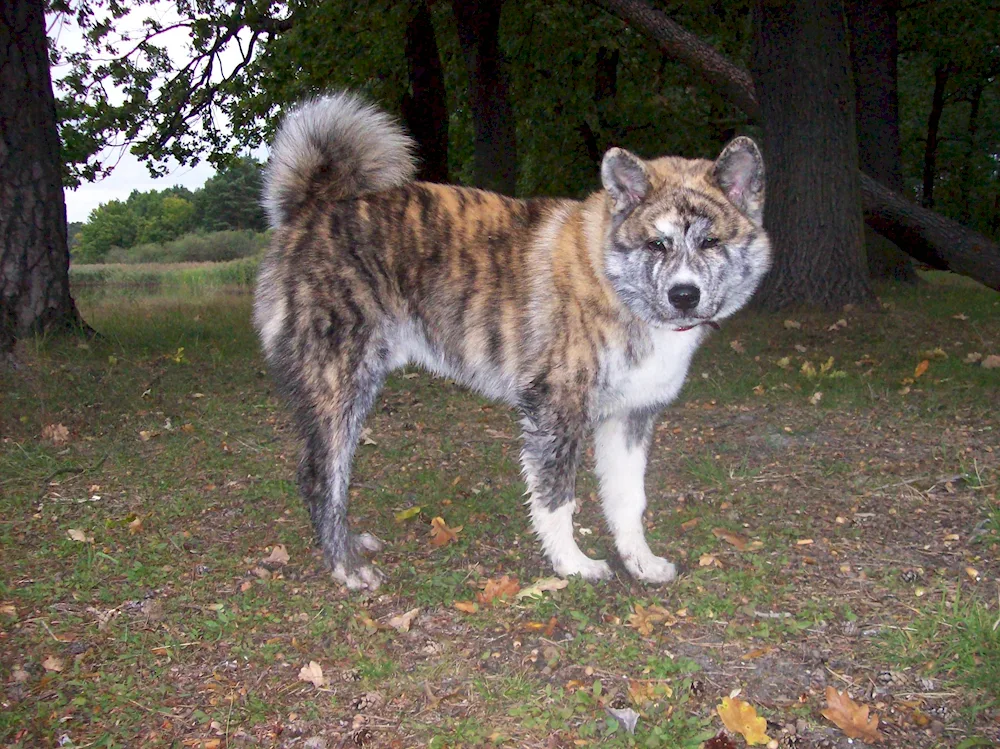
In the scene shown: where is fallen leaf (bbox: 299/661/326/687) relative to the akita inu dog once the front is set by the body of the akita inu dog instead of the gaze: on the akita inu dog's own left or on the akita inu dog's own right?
on the akita inu dog's own right

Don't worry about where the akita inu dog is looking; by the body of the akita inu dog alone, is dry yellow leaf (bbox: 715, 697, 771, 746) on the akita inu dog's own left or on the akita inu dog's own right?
on the akita inu dog's own right

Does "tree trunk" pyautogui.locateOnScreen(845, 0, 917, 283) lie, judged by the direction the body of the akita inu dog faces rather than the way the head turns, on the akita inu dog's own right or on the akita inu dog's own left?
on the akita inu dog's own left

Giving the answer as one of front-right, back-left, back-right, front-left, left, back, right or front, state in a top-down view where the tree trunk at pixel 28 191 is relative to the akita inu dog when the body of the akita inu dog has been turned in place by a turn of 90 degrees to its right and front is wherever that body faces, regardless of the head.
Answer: back-right

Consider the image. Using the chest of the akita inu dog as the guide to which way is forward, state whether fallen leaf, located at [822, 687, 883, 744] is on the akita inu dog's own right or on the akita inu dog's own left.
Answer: on the akita inu dog's own right

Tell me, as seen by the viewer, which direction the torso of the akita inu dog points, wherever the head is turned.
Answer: to the viewer's right

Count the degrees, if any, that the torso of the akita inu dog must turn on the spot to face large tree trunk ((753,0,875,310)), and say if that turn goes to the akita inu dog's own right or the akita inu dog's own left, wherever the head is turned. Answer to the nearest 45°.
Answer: approximately 45° to the akita inu dog's own left

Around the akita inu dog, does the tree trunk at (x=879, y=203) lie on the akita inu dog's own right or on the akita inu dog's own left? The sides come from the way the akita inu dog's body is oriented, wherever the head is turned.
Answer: on the akita inu dog's own left

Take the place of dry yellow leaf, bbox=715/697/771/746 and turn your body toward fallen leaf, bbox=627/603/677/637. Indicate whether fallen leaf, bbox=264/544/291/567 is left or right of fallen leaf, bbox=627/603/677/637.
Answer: left

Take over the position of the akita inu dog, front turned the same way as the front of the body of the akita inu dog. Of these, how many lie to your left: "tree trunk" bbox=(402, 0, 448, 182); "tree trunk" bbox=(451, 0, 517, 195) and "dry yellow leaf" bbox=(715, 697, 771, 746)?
2

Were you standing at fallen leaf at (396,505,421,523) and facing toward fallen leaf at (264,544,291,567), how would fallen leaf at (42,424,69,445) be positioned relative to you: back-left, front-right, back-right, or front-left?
front-right

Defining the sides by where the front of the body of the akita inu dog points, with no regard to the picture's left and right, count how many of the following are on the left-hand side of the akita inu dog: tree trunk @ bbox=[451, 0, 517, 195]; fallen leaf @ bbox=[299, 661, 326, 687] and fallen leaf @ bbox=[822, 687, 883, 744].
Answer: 1
